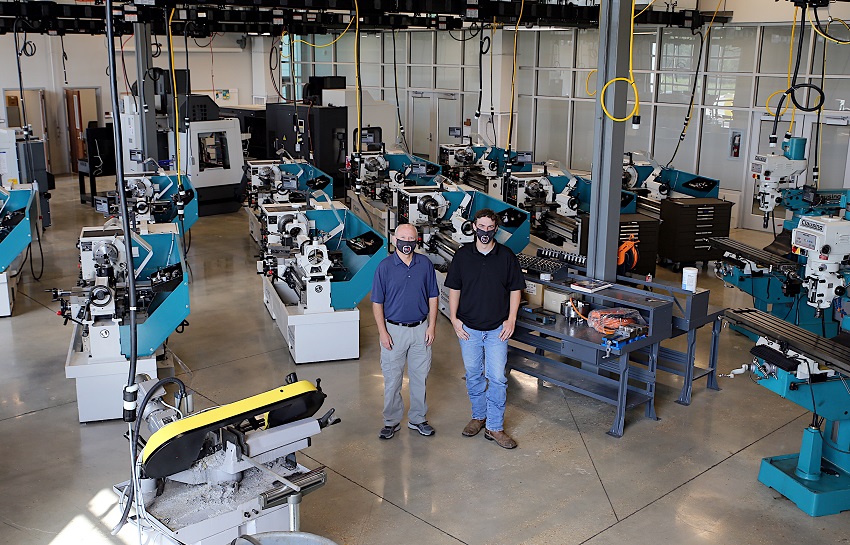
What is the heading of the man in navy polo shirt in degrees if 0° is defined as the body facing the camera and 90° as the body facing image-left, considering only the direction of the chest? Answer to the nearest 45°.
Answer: approximately 0°

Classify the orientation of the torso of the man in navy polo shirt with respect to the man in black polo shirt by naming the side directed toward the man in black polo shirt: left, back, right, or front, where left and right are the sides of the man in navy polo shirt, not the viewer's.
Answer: left

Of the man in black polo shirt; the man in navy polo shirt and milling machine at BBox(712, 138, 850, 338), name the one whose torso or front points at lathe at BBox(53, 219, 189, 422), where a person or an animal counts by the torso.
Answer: milling machine at BBox(712, 138, 850, 338)

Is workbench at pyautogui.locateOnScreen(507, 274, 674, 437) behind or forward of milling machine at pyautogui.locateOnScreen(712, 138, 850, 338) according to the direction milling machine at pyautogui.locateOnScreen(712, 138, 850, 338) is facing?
forward
